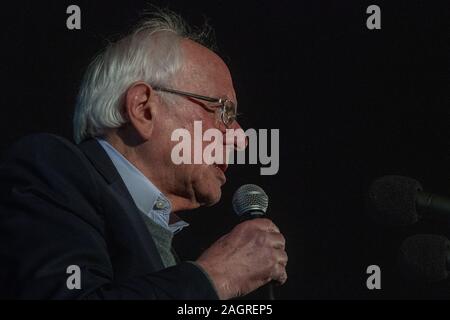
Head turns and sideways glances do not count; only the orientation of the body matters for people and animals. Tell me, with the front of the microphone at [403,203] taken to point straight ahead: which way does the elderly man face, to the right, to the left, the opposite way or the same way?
the opposite way

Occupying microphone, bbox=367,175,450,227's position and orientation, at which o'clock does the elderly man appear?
The elderly man is roughly at 11 o'clock from the microphone.

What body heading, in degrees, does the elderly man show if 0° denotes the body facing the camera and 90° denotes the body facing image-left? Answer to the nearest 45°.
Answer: approximately 270°

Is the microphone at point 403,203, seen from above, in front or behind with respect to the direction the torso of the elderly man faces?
in front

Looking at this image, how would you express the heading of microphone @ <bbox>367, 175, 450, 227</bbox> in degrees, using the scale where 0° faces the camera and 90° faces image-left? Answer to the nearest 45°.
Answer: approximately 90°

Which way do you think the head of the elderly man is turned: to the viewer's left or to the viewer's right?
to the viewer's right

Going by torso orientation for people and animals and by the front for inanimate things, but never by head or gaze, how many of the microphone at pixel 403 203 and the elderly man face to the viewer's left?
1
